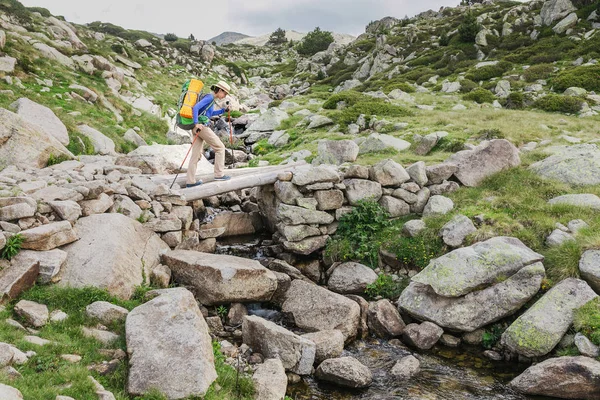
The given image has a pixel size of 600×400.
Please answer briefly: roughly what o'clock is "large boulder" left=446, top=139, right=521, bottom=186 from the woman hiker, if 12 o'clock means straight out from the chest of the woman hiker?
The large boulder is roughly at 12 o'clock from the woman hiker.

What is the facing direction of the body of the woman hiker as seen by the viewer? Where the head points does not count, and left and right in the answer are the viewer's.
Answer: facing to the right of the viewer

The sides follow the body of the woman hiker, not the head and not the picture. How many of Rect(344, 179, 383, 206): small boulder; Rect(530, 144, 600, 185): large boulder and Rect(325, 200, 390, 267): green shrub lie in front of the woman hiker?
3

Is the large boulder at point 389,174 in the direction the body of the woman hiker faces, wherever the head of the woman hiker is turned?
yes

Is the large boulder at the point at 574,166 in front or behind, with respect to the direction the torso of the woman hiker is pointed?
in front

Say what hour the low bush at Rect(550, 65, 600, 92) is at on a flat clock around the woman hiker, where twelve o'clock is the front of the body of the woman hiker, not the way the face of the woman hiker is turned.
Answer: The low bush is roughly at 11 o'clock from the woman hiker.

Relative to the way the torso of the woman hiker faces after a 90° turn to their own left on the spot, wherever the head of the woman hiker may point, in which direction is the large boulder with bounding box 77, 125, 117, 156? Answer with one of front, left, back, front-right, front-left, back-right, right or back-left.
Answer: front-left

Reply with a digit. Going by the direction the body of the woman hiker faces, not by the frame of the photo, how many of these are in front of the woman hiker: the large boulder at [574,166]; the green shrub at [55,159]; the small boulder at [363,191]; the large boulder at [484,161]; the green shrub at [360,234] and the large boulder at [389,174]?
5

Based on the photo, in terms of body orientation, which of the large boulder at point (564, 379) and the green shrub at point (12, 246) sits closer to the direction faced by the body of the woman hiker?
the large boulder

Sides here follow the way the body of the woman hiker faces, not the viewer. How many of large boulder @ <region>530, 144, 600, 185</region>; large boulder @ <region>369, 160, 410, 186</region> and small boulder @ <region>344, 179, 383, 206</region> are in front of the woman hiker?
3

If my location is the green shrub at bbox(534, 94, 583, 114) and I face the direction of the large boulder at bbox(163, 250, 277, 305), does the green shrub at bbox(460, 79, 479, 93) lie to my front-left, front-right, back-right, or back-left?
back-right

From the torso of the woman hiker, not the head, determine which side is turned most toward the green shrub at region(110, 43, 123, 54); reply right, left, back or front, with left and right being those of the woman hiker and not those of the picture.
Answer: left

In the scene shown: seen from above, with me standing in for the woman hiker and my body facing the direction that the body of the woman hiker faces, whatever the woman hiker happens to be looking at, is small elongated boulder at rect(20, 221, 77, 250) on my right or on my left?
on my right

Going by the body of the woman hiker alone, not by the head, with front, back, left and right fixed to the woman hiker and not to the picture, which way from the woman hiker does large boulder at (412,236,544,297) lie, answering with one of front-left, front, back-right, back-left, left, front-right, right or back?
front-right

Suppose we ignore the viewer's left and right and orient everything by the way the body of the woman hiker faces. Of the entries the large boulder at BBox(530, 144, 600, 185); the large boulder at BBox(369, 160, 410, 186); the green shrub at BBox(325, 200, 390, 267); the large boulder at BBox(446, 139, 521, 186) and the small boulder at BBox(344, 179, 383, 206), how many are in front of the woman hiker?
5

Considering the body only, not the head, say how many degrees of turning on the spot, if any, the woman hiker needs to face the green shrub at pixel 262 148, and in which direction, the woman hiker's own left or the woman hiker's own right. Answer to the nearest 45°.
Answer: approximately 90° to the woman hiker's own left

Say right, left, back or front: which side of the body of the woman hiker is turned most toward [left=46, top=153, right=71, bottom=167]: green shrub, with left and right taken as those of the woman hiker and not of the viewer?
back

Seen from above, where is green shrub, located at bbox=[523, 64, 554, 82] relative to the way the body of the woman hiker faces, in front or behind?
in front

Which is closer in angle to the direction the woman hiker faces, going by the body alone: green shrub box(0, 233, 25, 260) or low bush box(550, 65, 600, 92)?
the low bush
